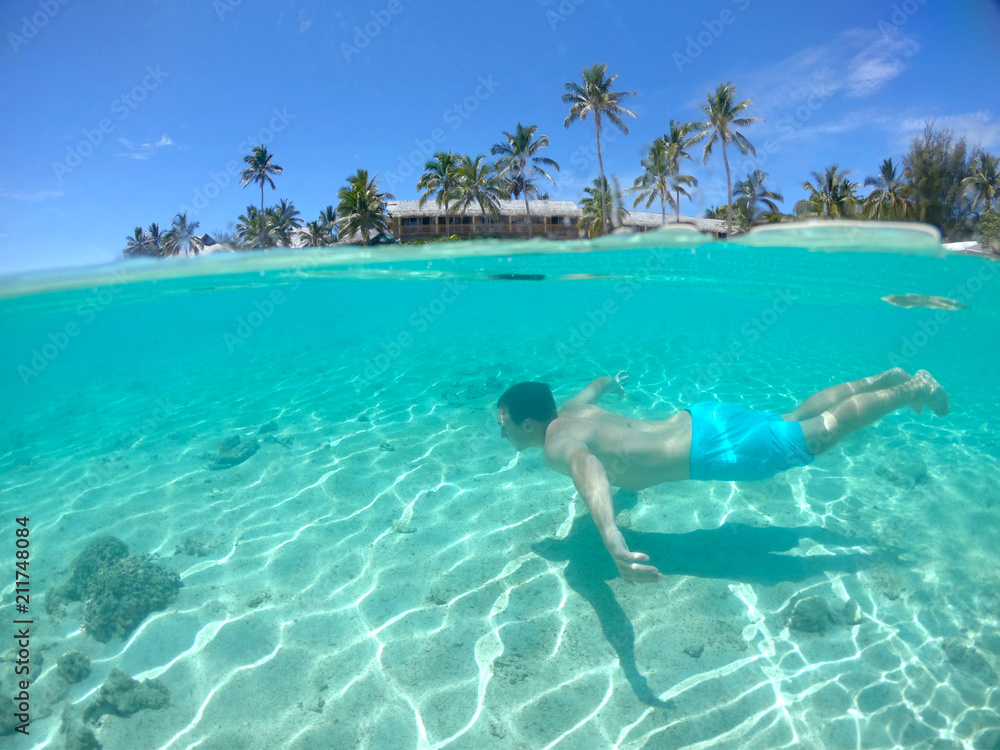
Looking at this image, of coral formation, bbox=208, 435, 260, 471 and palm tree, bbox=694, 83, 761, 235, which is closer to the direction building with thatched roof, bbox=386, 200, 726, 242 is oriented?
the coral formation

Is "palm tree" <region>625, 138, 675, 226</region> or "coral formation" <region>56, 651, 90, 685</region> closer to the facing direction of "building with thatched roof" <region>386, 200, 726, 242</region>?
the coral formation

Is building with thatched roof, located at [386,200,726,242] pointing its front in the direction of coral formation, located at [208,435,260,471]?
yes

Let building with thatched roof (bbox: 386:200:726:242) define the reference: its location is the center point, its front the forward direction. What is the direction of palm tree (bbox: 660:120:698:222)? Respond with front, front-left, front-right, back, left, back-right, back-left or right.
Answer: left

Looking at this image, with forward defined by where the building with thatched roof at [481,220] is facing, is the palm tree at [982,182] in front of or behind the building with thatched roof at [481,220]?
in front

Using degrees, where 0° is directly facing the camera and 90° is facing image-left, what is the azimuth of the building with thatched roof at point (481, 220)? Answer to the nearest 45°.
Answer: approximately 0°

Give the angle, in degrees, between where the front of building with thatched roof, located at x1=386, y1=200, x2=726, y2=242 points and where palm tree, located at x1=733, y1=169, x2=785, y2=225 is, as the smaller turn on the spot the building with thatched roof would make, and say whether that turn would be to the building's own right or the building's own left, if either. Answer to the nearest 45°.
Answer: approximately 45° to the building's own left

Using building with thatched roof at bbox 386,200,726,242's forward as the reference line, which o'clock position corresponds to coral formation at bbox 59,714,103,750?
The coral formation is roughly at 12 o'clock from the building with thatched roof.

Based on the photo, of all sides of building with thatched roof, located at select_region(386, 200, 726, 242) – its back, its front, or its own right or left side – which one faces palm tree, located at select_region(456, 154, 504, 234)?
front

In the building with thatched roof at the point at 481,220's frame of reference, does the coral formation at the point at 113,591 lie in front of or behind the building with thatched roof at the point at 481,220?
in front

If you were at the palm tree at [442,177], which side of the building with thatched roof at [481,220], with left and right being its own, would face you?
front

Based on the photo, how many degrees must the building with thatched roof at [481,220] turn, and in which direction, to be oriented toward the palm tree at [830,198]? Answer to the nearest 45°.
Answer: approximately 45° to its left

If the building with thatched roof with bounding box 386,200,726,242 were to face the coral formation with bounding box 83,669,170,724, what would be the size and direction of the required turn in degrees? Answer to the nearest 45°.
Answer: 0° — it already faces it
